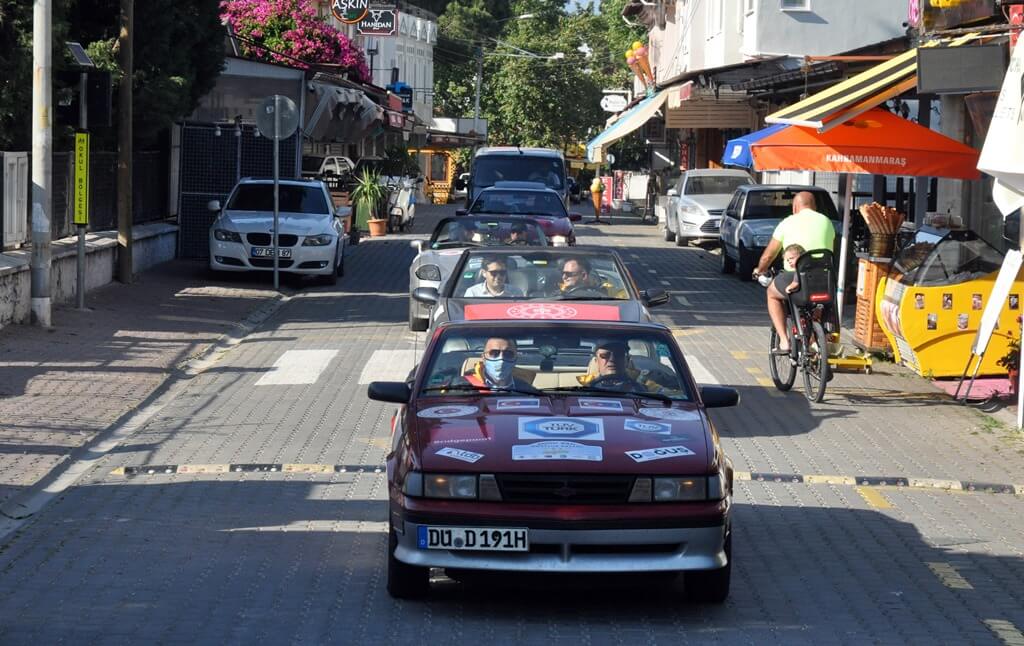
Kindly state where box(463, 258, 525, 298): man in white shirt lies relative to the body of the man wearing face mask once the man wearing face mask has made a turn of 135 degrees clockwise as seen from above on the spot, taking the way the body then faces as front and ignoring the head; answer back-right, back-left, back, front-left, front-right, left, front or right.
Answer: front-right

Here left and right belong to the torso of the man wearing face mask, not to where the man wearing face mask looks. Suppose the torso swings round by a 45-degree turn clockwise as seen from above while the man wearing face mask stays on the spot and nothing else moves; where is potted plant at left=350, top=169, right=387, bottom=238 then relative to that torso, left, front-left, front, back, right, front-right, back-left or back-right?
back-right

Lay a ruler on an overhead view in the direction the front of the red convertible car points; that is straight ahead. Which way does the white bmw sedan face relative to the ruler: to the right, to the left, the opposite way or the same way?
the same way

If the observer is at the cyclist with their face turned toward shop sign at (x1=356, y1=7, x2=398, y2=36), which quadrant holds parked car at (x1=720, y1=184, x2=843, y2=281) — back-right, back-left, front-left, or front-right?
front-right

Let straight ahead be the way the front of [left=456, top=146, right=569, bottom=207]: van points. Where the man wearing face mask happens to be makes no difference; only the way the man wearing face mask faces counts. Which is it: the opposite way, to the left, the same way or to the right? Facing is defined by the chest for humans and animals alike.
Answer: the same way

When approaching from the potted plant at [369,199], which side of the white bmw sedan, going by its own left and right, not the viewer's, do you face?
back

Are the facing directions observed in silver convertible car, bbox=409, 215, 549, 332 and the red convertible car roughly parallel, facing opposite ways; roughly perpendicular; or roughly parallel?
roughly parallel

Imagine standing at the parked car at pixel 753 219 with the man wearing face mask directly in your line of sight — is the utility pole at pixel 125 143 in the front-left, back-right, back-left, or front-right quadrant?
front-right

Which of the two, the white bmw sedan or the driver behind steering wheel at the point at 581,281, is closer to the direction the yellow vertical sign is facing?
the driver behind steering wheel

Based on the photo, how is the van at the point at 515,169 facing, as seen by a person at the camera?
facing the viewer

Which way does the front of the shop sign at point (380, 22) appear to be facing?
toward the camera

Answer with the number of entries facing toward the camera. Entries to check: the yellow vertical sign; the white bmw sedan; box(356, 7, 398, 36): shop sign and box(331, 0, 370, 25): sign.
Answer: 4

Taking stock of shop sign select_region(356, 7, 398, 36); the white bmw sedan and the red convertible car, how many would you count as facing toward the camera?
3

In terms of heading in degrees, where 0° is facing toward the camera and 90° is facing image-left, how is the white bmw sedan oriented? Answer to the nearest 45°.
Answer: approximately 0°

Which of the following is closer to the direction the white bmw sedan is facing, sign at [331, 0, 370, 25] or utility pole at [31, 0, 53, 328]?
the utility pole

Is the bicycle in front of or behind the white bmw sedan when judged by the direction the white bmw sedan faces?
in front

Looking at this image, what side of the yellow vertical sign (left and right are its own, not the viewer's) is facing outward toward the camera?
front

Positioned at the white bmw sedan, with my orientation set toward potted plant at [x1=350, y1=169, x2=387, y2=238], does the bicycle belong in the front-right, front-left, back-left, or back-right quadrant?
back-right

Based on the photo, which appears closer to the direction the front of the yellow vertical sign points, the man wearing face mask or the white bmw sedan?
the man wearing face mask

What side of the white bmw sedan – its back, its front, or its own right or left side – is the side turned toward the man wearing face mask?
front

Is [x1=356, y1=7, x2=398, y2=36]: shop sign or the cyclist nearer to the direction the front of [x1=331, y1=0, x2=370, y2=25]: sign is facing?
the cyclist
